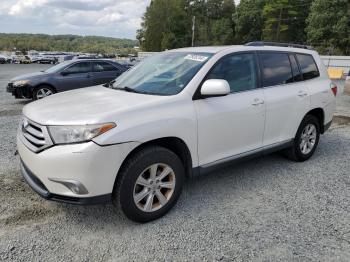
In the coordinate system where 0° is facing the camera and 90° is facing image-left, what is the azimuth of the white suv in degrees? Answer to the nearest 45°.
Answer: approximately 45°

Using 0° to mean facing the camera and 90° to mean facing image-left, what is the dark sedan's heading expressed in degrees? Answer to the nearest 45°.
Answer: approximately 45°

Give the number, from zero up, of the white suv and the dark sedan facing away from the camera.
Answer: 0

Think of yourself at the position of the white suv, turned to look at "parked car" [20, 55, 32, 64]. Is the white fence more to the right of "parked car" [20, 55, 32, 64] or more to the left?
right

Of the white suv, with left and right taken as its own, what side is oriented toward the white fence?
back

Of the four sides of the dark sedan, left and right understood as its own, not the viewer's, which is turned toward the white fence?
back

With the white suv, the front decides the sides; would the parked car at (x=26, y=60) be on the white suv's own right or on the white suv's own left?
on the white suv's own right

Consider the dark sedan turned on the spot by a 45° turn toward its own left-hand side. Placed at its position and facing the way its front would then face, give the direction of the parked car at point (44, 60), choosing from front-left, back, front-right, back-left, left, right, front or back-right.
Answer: back
